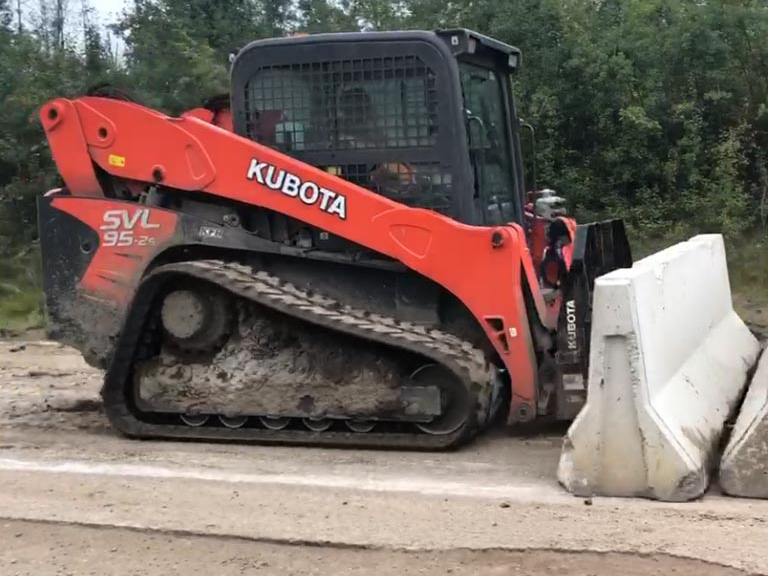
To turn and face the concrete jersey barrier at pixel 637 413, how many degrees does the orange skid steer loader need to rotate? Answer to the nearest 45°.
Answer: approximately 45° to its right

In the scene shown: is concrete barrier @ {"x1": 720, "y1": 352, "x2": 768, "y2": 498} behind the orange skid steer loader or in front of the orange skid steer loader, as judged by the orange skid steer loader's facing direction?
in front

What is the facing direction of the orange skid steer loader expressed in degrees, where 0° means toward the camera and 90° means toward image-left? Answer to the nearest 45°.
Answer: approximately 270°
